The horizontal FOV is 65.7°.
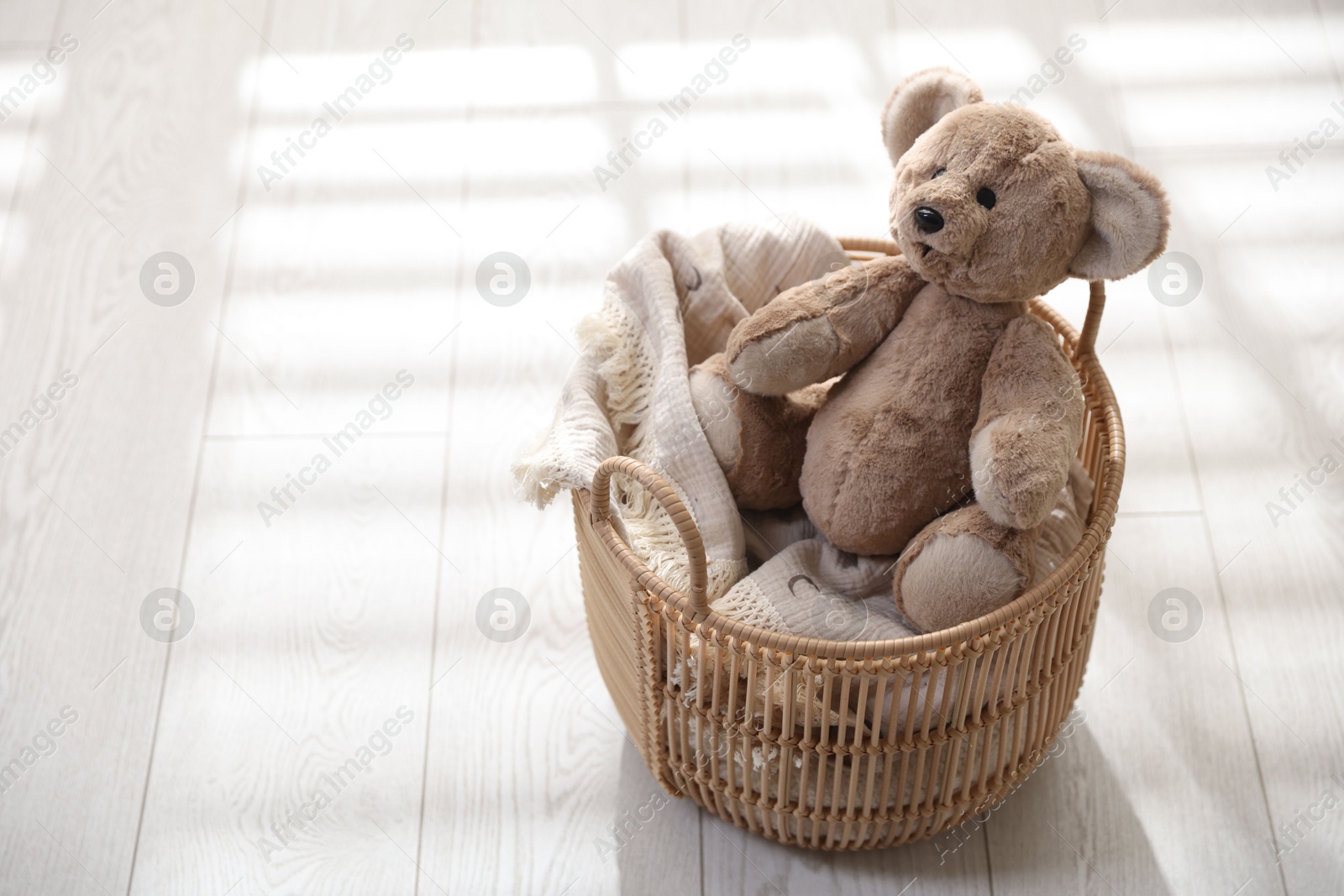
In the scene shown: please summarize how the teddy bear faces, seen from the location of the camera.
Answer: facing the viewer and to the left of the viewer
